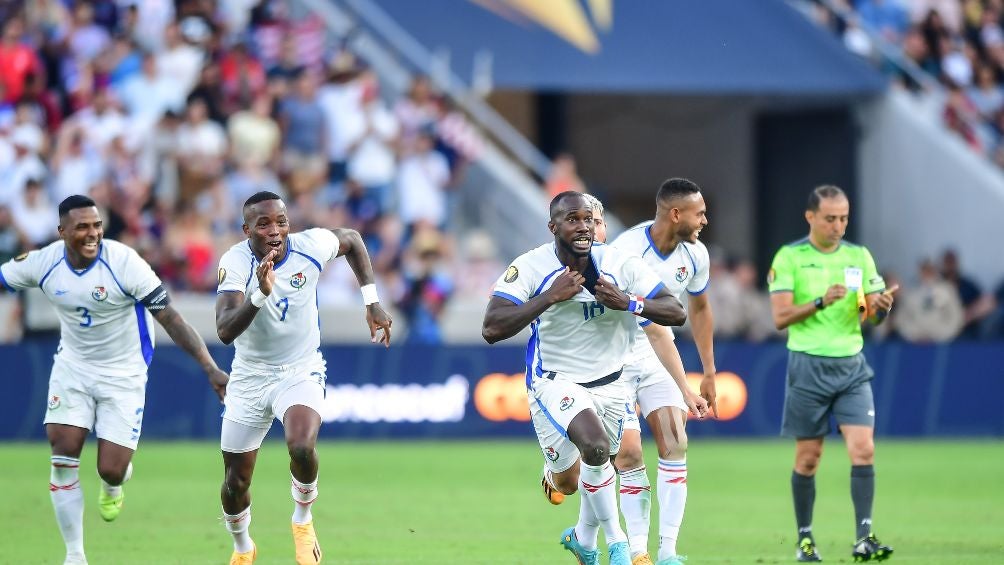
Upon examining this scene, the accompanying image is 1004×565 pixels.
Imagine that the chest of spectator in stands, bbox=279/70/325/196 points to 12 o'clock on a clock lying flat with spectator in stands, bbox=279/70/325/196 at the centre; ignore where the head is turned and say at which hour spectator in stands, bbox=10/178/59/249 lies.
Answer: spectator in stands, bbox=10/178/59/249 is roughly at 2 o'clock from spectator in stands, bbox=279/70/325/196.

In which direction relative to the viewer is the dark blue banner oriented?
toward the camera

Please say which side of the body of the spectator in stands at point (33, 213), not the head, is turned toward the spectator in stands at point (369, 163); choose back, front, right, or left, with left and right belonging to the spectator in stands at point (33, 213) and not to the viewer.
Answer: left

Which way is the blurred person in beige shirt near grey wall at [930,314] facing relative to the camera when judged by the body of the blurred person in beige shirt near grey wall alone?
toward the camera

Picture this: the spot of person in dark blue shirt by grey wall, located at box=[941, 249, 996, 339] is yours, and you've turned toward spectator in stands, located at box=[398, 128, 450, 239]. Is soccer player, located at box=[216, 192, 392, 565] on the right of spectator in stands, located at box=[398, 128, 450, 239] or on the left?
left

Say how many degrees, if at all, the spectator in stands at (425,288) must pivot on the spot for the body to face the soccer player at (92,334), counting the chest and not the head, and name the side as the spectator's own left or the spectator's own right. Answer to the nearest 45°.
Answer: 0° — they already face them

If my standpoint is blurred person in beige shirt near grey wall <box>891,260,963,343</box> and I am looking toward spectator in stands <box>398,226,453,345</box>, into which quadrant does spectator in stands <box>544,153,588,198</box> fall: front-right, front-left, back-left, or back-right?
front-right

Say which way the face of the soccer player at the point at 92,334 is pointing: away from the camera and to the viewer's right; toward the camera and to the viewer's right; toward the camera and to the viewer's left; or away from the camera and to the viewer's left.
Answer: toward the camera and to the viewer's right

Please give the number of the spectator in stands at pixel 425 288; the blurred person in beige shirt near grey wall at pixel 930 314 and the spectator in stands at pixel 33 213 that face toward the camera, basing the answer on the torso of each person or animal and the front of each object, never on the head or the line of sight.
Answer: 3

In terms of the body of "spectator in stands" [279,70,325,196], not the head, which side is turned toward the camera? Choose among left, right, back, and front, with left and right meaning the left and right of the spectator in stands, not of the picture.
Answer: front

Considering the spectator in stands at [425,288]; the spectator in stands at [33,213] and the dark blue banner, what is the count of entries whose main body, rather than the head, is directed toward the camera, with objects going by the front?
3

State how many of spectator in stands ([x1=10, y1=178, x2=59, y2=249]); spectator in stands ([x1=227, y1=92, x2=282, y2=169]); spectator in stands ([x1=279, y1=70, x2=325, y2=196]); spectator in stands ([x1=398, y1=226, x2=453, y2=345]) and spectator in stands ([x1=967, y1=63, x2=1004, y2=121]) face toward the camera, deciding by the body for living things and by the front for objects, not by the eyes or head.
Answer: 5

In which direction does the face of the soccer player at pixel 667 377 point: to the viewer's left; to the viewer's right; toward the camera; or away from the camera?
to the viewer's right

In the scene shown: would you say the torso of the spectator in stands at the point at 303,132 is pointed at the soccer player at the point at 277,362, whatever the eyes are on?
yes

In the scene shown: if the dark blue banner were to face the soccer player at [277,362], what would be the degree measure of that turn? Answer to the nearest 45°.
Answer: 0° — it already faces them
